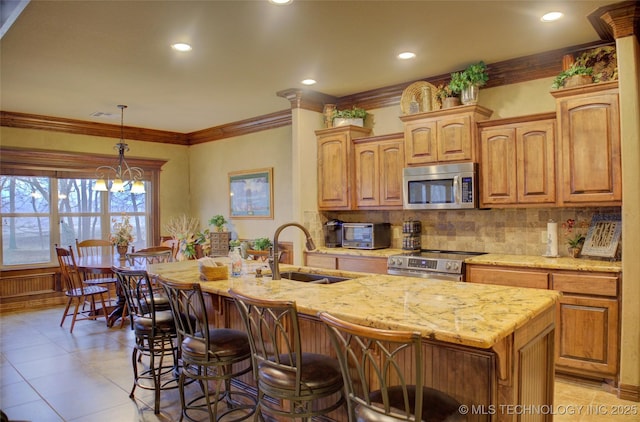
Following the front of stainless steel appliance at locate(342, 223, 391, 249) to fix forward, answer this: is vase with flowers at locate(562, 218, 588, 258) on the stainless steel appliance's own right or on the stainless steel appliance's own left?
on the stainless steel appliance's own left

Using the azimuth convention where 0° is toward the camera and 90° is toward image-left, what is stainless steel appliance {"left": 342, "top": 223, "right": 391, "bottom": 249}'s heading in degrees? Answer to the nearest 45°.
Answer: approximately 45°

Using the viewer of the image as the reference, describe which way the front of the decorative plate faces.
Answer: facing the viewer

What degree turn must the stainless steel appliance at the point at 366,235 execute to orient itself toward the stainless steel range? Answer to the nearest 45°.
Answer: approximately 90° to its left

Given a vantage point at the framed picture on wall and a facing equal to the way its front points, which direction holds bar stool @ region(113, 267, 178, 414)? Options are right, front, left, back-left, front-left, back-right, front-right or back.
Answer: front-left

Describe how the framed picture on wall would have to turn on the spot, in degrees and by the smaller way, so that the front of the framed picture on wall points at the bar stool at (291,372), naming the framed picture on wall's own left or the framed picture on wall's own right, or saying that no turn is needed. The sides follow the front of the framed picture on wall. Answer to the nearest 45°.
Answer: approximately 45° to the framed picture on wall's own left

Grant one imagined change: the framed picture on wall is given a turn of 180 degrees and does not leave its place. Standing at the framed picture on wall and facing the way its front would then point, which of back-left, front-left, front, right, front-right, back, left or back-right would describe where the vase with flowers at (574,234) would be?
right

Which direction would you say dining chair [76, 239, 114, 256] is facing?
toward the camera

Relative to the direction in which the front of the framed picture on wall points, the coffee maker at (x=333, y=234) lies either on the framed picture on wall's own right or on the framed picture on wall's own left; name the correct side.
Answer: on the framed picture on wall's own left

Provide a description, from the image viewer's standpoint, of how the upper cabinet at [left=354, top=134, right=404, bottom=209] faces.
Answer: facing the viewer and to the left of the viewer

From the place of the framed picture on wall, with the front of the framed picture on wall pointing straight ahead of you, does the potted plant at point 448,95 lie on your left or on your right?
on your left

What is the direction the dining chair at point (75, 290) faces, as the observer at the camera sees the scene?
facing away from the viewer and to the right of the viewer

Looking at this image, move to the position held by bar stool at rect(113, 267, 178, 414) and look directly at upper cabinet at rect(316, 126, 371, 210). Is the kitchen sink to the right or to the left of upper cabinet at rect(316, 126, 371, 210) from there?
right

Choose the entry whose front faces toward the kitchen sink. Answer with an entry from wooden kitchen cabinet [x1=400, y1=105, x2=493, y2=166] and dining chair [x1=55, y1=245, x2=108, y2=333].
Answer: the wooden kitchen cabinet
